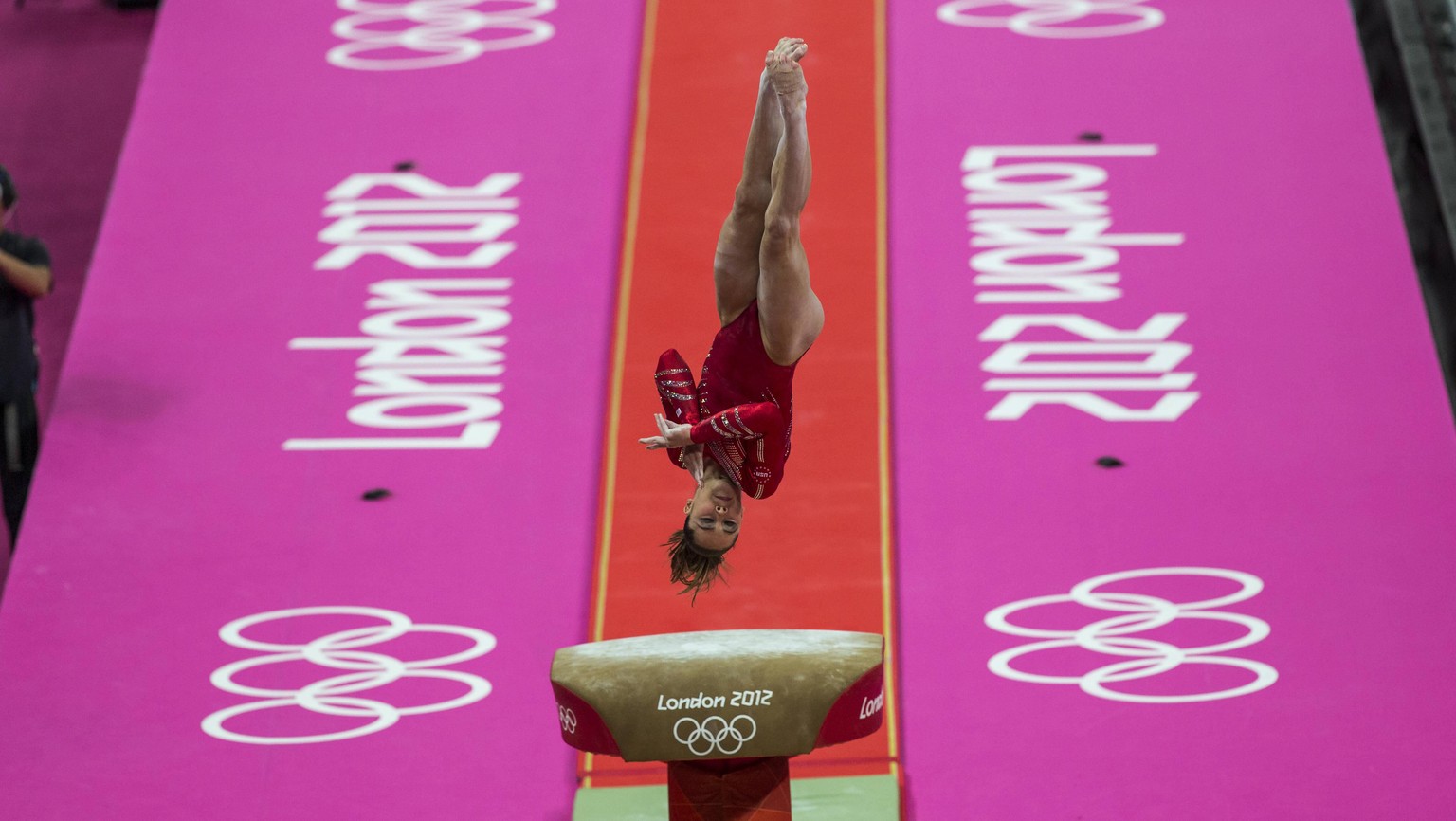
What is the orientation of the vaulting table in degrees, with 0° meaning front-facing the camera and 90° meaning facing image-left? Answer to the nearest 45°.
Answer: approximately 0°

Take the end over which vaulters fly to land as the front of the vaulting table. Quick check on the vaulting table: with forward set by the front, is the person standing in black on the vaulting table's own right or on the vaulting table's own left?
on the vaulting table's own right
